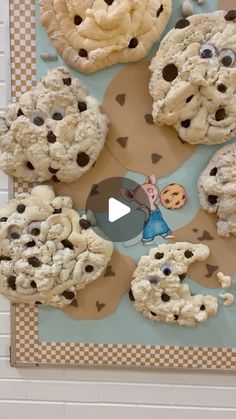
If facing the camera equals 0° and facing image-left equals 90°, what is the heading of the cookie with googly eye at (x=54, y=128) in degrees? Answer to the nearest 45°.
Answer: approximately 0°

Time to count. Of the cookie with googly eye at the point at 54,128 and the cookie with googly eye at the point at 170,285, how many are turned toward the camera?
2

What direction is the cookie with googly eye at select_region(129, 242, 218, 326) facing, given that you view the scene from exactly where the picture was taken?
facing the viewer
